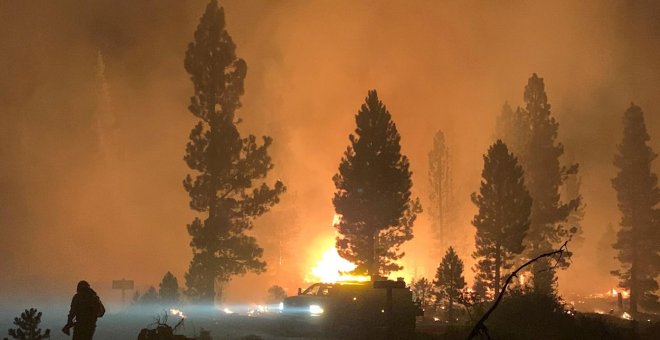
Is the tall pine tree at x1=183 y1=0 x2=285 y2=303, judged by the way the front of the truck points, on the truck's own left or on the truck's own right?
on the truck's own right

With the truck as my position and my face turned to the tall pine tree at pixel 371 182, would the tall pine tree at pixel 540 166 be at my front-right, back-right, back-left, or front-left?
front-right

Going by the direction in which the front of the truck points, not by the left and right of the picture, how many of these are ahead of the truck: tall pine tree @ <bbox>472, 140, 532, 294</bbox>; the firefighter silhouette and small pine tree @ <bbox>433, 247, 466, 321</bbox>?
1

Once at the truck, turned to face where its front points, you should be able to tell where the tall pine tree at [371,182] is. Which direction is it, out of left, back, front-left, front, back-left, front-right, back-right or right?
back-right

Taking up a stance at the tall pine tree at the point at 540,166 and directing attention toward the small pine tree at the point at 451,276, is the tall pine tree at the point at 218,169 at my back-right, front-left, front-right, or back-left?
front-right

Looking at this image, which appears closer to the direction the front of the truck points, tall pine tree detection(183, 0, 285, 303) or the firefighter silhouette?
the firefighter silhouette

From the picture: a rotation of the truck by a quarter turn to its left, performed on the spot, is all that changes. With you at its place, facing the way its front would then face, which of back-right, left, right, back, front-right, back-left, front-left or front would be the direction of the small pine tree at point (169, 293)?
back

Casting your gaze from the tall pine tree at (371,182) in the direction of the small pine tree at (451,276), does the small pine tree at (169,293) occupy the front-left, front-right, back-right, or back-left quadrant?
back-right

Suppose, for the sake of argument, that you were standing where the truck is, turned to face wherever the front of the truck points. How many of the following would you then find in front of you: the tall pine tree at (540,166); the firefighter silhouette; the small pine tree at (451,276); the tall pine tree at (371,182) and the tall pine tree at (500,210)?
1

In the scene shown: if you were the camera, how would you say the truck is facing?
facing the viewer and to the left of the viewer

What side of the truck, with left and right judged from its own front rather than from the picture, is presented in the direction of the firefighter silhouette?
front

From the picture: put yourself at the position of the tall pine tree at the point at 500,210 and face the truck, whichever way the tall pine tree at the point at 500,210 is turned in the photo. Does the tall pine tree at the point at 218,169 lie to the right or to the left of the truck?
right

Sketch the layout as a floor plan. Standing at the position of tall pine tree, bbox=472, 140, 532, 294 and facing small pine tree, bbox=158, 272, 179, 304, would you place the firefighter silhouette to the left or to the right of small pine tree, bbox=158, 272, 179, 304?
left
